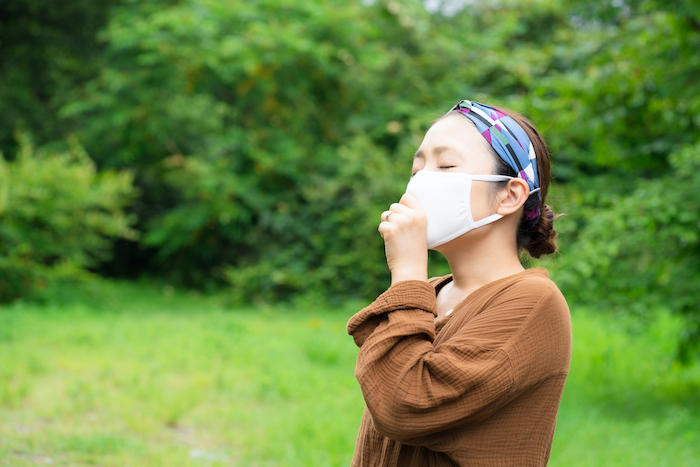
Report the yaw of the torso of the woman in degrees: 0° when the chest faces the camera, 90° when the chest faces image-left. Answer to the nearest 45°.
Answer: approximately 45°

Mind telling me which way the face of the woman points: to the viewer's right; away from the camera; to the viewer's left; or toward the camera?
to the viewer's left

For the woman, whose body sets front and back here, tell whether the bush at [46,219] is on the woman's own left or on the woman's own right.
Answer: on the woman's own right
